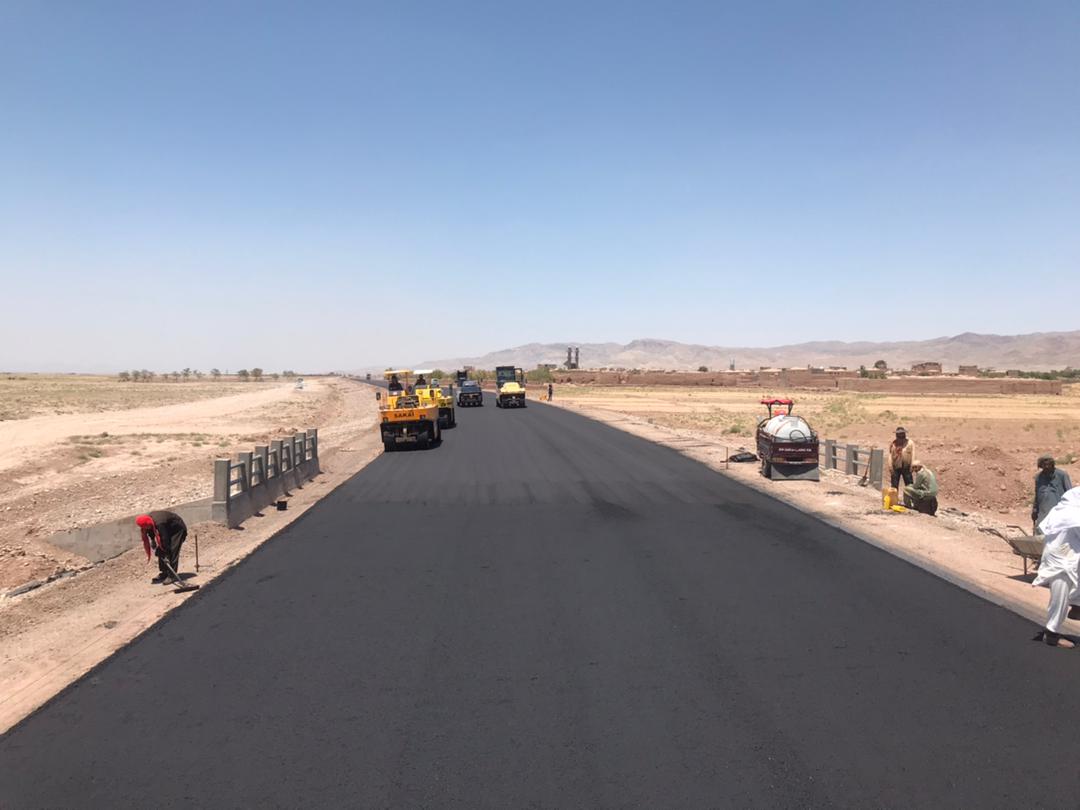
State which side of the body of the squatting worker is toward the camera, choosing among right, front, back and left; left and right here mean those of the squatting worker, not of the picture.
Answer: left

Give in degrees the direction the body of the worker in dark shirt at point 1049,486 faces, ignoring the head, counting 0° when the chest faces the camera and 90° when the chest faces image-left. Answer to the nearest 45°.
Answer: approximately 0°

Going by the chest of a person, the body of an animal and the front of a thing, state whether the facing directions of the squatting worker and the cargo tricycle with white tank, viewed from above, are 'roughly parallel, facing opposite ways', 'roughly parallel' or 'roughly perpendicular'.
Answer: roughly perpendicular

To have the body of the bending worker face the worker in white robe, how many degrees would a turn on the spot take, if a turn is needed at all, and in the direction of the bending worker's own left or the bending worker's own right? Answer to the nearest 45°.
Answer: approximately 135° to the bending worker's own left

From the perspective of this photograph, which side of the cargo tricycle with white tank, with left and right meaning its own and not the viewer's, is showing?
back

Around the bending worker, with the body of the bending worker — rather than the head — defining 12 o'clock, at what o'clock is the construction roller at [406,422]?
The construction roller is roughly at 4 o'clock from the bending worker.

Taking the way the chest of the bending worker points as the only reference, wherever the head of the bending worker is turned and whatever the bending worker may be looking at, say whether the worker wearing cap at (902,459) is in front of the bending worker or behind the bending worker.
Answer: behind

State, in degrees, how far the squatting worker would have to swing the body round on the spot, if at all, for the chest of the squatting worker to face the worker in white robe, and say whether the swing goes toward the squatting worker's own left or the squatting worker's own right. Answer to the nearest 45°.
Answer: approximately 90° to the squatting worker's own left

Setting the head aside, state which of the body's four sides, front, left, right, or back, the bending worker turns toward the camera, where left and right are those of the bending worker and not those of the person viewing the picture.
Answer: left

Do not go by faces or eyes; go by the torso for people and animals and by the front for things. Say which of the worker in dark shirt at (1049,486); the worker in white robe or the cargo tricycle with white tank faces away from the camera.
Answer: the cargo tricycle with white tank

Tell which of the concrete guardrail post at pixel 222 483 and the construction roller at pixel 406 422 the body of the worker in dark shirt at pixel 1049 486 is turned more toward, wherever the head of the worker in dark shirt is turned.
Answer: the concrete guardrail post

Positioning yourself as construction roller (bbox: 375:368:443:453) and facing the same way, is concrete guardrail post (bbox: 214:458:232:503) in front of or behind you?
in front
